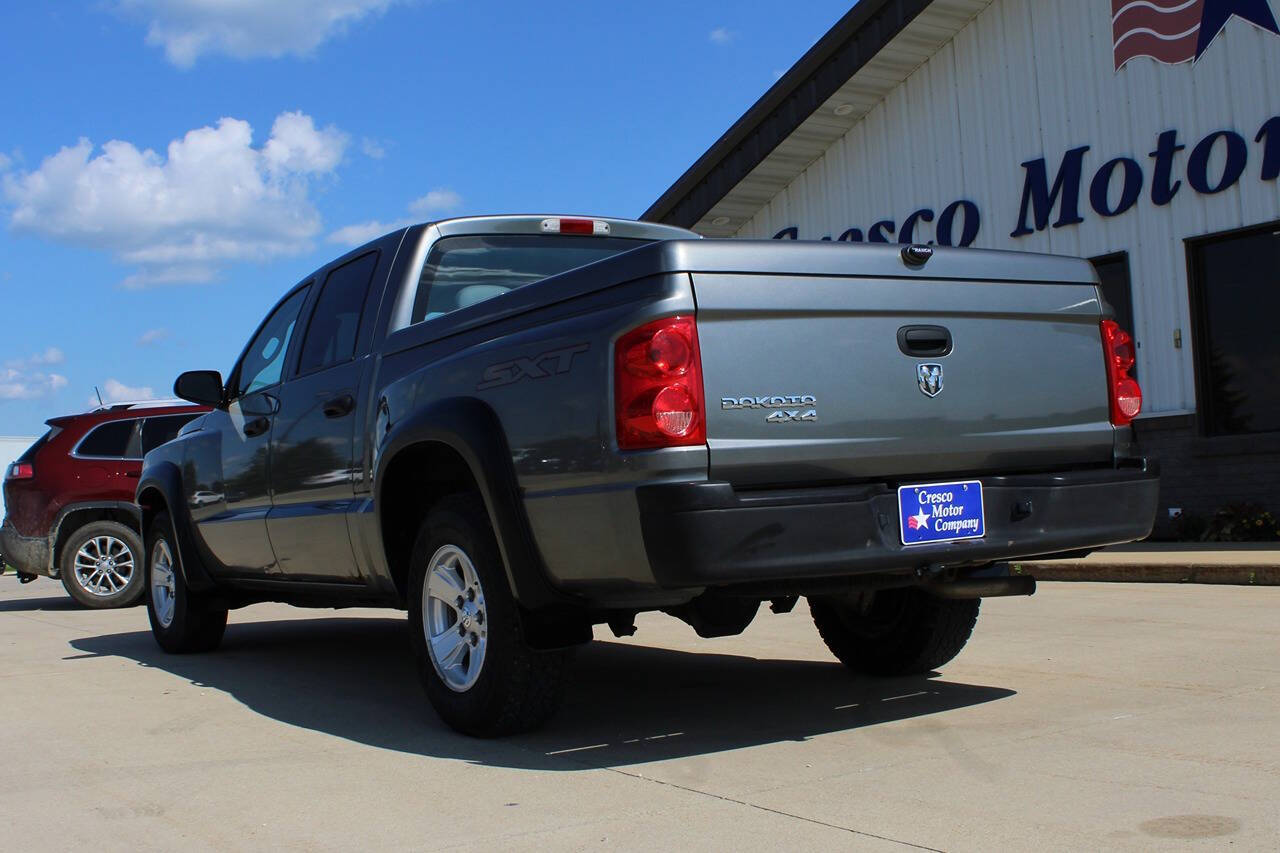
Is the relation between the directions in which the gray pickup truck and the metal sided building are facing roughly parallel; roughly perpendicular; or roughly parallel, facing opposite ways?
roughly perpendicular

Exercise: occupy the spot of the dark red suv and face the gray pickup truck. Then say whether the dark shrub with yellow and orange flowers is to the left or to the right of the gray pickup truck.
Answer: left

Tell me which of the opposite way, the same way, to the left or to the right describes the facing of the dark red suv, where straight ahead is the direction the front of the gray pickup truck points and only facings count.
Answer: to the right

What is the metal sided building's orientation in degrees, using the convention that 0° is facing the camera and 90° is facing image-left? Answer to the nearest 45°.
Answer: approximately 45°

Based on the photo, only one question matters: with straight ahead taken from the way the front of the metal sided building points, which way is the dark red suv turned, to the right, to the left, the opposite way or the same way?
the opposite way

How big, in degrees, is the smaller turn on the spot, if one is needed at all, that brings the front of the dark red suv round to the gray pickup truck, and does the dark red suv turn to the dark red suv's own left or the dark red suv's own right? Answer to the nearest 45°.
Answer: approximately 90° to the dark red suv's own right

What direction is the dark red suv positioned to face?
to the viewer's right

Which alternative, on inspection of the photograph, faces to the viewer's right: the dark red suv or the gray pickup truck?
the dark red suv

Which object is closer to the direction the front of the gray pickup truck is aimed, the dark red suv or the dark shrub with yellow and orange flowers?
the dark red suv

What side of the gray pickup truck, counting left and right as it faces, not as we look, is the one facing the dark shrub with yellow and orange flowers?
right

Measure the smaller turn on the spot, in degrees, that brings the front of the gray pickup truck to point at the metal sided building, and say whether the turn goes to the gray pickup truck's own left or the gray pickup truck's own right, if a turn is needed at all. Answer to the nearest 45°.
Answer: approximately 90° to the gray pickup truck's own right

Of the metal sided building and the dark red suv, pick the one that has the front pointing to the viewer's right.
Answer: the dark red suv
